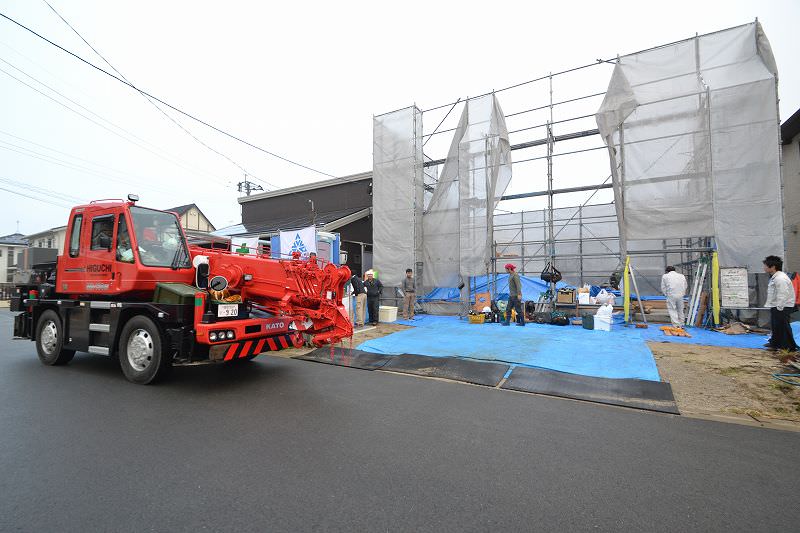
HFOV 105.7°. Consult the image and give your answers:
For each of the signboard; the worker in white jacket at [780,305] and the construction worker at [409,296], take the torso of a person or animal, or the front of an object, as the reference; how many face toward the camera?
2

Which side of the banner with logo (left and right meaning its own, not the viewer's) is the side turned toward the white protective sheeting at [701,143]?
left

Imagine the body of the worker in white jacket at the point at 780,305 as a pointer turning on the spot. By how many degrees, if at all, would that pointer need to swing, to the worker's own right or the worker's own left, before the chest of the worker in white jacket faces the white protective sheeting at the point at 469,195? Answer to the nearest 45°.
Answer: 0° — they already face it

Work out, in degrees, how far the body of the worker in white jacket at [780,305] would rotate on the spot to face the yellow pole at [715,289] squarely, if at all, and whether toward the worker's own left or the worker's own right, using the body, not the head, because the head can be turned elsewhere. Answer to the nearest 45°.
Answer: approximately 45° to the worker's own right

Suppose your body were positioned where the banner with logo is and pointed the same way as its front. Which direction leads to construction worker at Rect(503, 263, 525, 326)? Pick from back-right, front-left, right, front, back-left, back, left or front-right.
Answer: left

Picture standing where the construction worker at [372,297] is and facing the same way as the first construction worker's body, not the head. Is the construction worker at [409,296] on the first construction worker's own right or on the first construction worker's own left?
on the first construction worker's own left

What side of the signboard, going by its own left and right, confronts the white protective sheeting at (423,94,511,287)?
right

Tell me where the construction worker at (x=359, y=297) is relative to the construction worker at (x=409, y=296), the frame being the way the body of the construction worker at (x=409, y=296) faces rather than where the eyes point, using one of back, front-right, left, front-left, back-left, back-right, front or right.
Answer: front-right

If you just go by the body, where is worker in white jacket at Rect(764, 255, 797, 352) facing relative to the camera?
to the viewer's left

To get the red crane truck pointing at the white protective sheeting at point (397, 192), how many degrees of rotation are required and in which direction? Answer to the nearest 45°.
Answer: approximately 90° to its left

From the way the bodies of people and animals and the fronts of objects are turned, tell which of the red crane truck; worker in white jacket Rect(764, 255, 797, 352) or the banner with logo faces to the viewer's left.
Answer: the worker in white jacket
